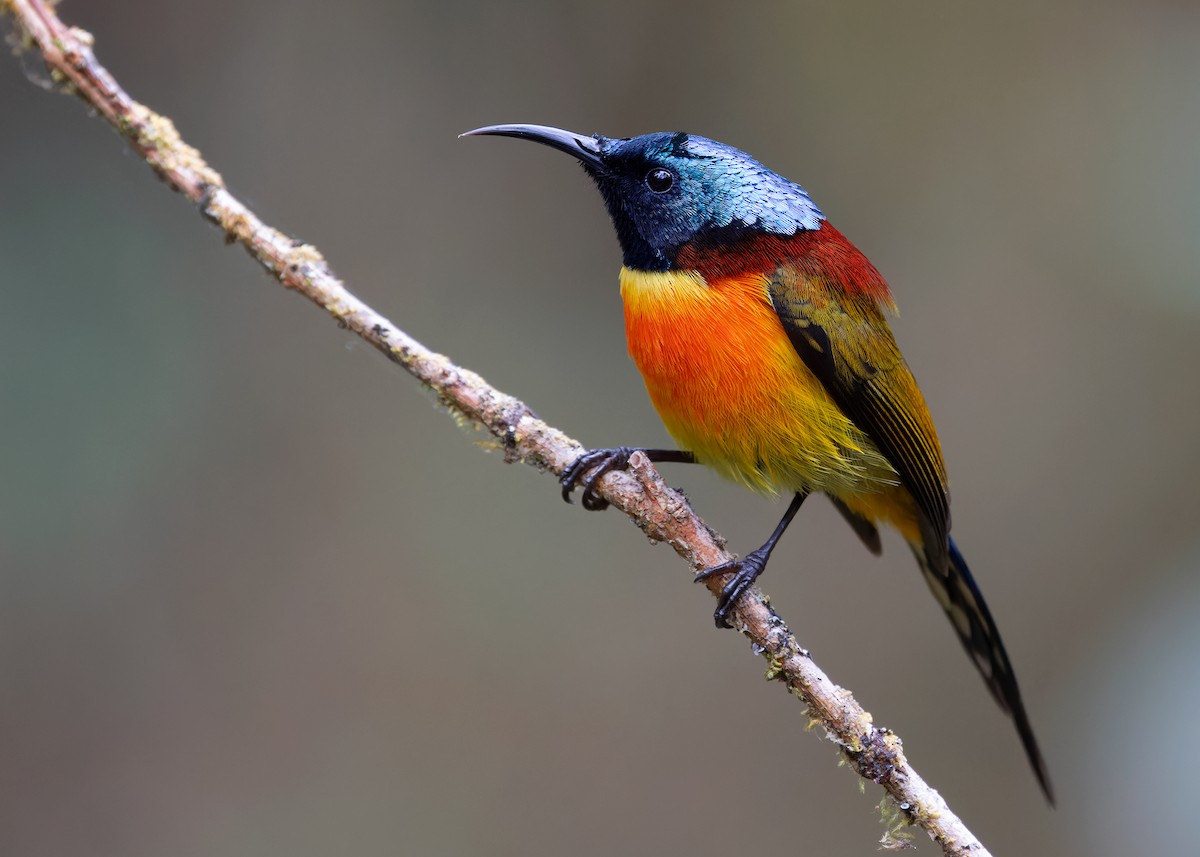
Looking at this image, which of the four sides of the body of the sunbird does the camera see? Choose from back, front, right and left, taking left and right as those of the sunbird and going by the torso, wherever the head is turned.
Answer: left
